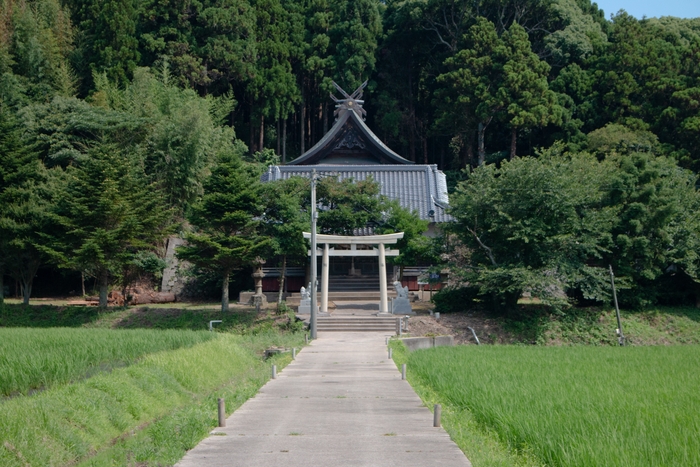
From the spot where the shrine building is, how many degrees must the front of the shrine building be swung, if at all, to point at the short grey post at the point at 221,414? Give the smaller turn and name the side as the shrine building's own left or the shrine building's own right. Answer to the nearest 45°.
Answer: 0° — it already faces it

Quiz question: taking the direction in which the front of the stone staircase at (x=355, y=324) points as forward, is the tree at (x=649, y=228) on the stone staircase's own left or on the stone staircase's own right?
on the stone staircase's own left

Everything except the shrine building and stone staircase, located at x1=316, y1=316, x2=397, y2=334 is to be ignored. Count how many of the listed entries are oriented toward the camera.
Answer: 2

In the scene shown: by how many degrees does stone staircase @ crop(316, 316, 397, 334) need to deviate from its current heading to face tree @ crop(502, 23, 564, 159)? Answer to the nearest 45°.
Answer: approximately 135° to its left

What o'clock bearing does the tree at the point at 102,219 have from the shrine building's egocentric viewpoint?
The tree is roughly at 2 o'clock from the shrine building.

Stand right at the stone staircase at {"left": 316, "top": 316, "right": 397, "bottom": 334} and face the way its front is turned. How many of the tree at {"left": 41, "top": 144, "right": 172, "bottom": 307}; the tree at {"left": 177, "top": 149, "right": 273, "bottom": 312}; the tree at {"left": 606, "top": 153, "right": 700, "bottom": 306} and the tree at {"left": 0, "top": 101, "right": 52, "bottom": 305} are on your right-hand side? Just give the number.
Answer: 3
